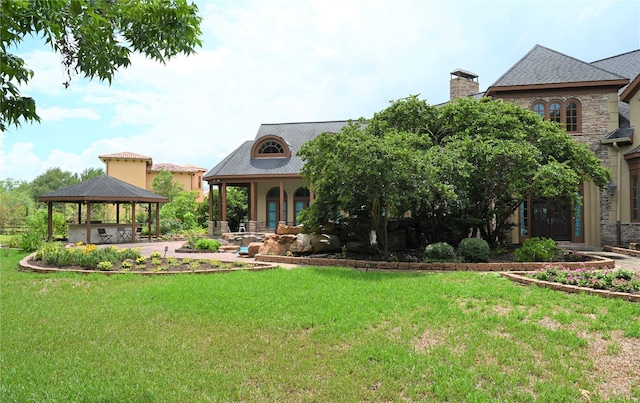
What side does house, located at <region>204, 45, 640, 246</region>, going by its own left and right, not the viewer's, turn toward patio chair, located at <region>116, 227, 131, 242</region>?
right

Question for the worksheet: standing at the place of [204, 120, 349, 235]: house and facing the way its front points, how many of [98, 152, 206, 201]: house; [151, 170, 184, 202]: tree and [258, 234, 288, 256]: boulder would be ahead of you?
1

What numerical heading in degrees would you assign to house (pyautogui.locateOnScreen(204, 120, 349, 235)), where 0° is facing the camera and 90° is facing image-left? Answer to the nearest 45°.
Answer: approximately 0°

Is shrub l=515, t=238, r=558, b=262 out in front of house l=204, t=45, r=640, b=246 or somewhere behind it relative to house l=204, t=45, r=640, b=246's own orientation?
in front
